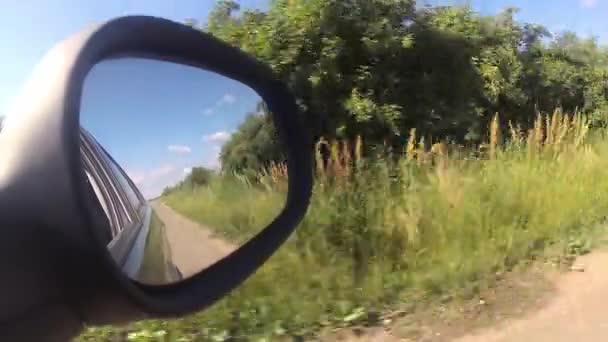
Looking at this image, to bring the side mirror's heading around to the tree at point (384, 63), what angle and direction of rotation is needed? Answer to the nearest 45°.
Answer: approximately 90° to its left

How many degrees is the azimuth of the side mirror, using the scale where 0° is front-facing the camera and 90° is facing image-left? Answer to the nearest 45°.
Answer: approximately 315°
